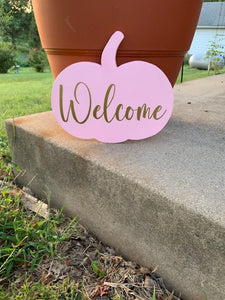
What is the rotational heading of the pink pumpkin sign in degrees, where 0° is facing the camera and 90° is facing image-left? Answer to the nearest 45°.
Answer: approximately 0°

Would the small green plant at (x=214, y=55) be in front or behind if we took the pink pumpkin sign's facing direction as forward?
behind

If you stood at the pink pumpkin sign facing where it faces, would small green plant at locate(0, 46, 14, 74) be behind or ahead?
behind

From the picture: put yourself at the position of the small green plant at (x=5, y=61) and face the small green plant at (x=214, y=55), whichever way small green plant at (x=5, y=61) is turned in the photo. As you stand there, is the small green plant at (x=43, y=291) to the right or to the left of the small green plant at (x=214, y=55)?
right
